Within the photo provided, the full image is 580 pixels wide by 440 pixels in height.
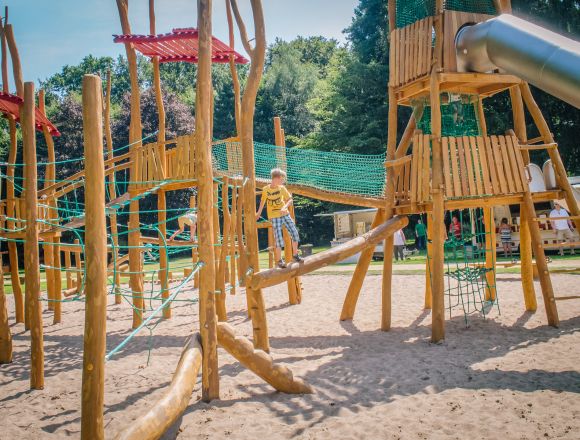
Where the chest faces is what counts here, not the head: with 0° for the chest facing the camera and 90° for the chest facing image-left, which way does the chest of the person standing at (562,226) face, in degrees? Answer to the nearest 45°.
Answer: approximately 0°

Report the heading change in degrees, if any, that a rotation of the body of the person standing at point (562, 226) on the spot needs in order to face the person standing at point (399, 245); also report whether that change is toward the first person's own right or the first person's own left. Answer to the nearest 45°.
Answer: approximately 90° to the first person's own right

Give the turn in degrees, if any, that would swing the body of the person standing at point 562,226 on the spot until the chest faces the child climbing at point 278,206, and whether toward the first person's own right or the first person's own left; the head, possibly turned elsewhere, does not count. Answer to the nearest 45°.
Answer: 0° — they already face them

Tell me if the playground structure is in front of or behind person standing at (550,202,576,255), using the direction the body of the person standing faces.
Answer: in front

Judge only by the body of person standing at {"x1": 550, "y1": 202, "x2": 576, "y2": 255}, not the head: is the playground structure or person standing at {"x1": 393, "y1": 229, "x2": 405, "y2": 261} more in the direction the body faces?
the playground structure
